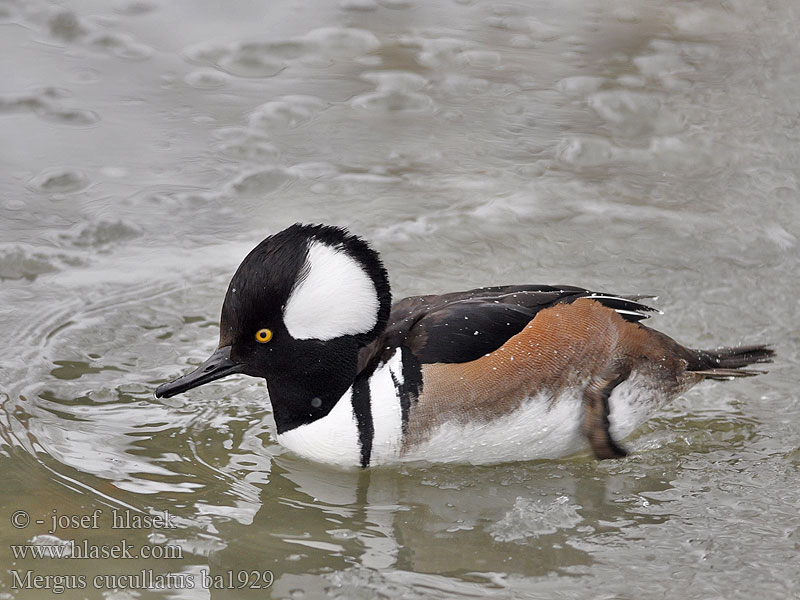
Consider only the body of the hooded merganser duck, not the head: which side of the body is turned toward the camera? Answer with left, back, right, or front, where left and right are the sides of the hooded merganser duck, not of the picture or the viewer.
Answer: left
